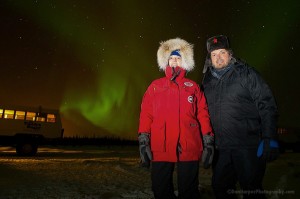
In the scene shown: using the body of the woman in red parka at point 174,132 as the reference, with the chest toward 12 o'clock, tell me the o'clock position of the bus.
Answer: The bus is roughly at 5 o'clock from the woman in red parka.

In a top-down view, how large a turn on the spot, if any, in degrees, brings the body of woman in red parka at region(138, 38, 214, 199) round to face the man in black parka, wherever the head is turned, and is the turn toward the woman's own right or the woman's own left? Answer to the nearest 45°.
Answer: approximately 90° to the woman's own left

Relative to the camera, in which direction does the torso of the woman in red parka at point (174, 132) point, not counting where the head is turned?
toward the camera

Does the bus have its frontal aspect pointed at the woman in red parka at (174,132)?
no

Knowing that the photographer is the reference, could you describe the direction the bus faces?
facing to the left of the viewer

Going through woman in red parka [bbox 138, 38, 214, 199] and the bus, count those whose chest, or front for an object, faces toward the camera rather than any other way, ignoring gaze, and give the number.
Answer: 1

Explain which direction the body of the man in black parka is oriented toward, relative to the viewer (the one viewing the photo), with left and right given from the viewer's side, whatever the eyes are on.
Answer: facing the viewer and to the left of the viewer

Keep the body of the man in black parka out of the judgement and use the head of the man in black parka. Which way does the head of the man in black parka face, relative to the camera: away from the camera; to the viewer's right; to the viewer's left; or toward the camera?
toward the camera
